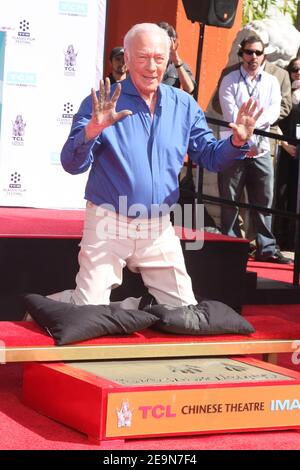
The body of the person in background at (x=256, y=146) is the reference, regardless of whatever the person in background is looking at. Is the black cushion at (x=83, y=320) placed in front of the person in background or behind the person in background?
in front

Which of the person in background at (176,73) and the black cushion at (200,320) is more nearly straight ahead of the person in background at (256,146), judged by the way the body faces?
the black cushion

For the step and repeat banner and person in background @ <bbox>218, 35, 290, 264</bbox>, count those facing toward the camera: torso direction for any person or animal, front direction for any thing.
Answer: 2

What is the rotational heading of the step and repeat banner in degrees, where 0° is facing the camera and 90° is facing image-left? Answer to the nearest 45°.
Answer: approximately 0°

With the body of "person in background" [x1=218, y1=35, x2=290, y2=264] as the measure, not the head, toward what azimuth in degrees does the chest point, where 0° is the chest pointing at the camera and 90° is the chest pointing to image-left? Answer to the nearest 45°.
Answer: approximately 0°

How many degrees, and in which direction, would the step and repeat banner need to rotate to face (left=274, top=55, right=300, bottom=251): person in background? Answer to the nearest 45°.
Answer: approximately 135° to its left

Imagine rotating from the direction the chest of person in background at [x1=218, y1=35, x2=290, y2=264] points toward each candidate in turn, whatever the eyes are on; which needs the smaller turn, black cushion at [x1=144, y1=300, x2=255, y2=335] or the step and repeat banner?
the black cushion

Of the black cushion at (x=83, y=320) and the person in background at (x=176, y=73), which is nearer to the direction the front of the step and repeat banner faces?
the black cushion

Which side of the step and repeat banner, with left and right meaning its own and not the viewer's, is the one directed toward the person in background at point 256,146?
left

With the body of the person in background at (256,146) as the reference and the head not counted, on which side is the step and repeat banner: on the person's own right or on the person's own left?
on the person's own right

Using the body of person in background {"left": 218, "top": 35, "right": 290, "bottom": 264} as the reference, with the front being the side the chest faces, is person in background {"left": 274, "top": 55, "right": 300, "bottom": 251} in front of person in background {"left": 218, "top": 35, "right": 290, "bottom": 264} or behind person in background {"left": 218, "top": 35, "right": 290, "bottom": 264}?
behind

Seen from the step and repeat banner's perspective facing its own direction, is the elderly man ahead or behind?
ahead
